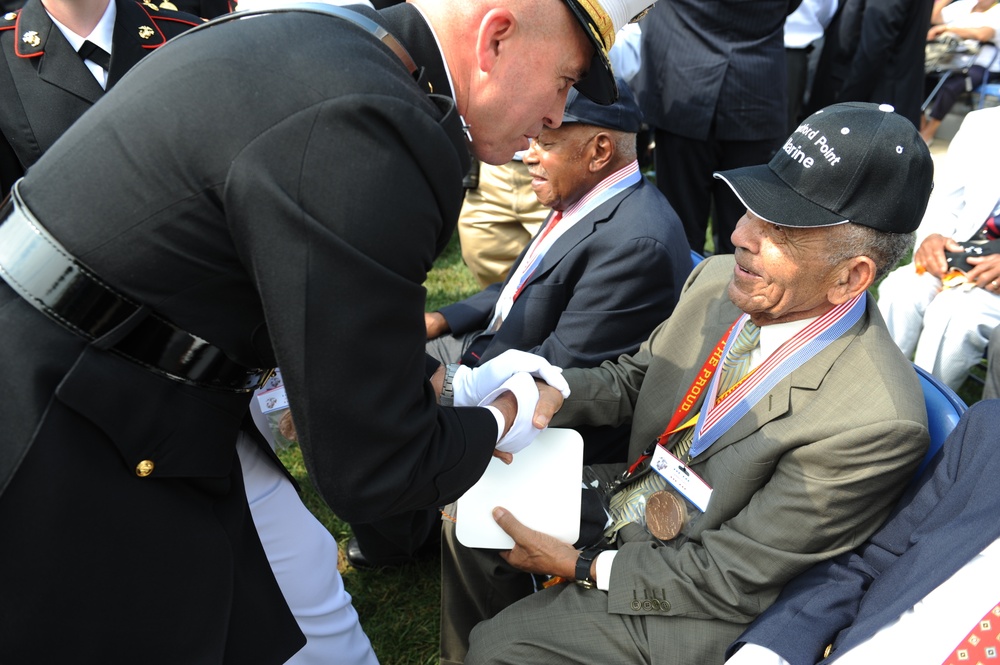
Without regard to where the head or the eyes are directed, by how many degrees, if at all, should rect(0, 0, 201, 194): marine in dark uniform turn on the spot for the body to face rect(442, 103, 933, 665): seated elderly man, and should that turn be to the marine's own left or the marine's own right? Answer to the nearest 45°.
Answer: approximately 45° to the marine's own left

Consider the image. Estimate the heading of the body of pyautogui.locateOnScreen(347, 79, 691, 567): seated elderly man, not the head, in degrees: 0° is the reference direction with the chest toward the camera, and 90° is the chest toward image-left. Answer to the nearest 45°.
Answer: approximately 90°

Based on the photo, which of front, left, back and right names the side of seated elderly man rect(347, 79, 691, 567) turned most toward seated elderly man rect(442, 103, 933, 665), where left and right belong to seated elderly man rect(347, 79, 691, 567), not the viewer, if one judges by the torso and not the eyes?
left

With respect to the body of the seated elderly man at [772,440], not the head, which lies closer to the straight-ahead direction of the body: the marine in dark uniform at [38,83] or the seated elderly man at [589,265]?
the marine in dark uniform

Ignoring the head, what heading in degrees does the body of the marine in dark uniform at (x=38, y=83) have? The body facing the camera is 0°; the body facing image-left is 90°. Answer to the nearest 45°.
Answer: approximately 0°

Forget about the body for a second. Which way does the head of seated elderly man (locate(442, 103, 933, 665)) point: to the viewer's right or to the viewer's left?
to the viewer's left

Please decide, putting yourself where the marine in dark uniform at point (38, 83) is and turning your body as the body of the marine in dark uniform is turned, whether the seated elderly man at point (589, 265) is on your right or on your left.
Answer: on your left
